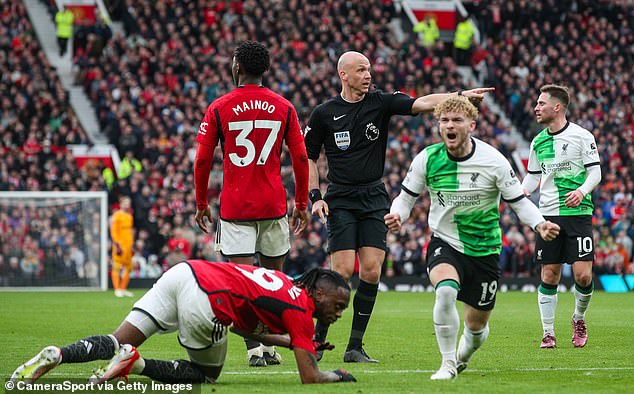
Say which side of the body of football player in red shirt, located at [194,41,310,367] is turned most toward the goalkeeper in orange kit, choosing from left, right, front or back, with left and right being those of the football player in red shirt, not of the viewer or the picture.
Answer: front

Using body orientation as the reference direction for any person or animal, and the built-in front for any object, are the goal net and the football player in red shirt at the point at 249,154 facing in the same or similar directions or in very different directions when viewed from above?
very different directions

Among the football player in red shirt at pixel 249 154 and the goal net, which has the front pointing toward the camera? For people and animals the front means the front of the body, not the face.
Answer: the goal net

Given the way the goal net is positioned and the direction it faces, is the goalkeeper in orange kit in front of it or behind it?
in front

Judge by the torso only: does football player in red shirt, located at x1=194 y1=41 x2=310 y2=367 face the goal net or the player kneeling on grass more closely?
the goal net

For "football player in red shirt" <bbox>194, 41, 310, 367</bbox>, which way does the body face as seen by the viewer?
away from the camera

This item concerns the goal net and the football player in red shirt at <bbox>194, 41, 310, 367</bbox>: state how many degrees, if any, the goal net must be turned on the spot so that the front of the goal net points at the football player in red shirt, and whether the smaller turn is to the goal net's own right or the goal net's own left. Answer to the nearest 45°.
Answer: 0° — it already faces them

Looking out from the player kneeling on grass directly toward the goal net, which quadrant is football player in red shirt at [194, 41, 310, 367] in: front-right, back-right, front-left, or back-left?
front-right

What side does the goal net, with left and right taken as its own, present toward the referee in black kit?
front

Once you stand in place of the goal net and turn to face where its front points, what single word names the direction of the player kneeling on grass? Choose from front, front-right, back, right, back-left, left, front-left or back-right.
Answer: front

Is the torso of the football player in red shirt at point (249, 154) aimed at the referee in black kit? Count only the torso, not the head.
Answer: no

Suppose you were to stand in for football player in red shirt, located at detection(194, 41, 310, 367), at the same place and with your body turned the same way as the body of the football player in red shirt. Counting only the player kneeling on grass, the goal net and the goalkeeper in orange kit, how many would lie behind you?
1

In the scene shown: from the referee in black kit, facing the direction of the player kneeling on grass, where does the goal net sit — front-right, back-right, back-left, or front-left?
back-right

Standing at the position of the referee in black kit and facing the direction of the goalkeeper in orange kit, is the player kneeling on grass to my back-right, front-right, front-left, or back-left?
back-left

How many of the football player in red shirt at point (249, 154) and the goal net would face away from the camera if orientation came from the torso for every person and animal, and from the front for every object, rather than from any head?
1

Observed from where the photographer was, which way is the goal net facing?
facing the viewer

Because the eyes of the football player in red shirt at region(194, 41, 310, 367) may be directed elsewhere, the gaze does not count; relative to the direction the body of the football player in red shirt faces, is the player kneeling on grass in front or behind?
behind
